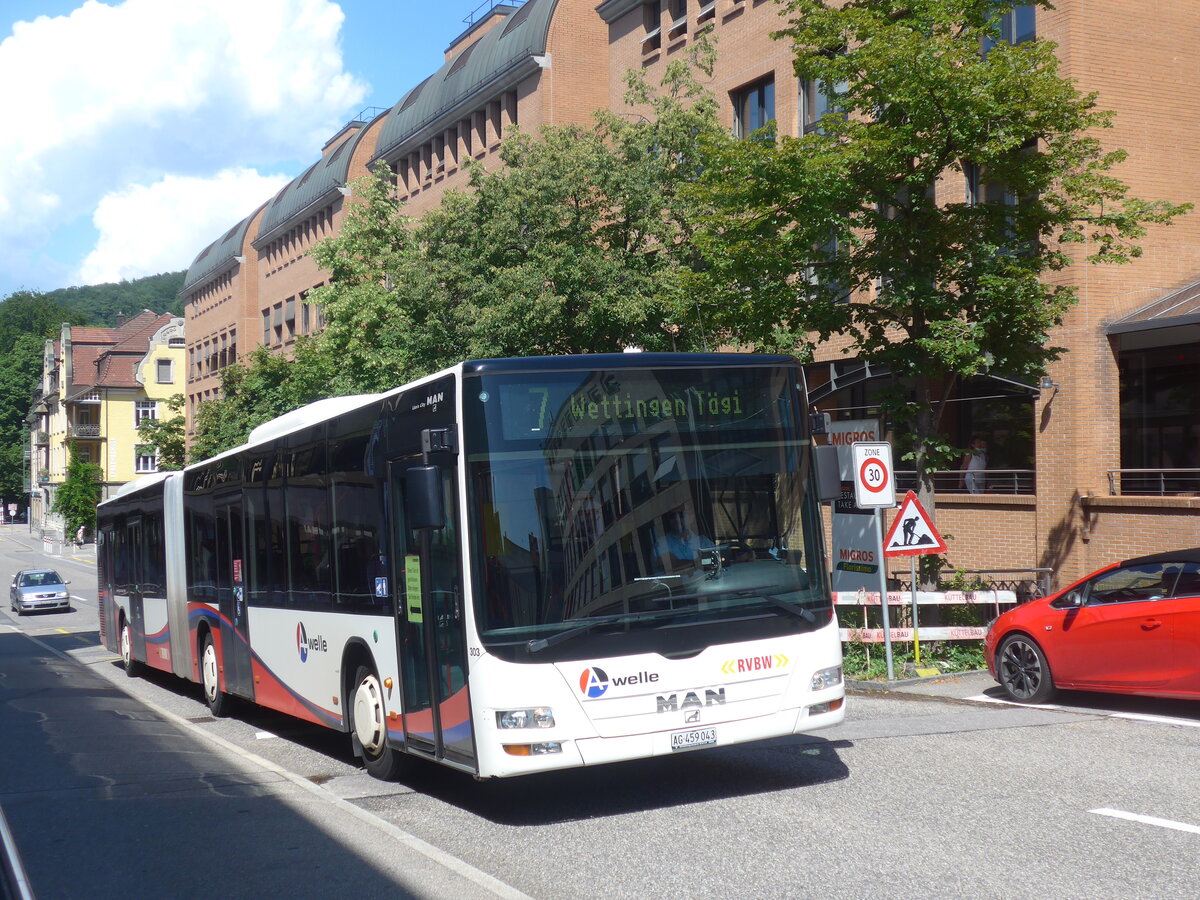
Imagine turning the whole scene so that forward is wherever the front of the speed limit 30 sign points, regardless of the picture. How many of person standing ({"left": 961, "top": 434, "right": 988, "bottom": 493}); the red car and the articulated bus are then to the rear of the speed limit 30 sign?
1

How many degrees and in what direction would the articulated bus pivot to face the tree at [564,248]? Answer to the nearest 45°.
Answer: approximately 135° to its left

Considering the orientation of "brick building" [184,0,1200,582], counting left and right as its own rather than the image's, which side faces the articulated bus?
front

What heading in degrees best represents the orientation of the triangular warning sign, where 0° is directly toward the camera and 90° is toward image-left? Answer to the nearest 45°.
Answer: approximately 0°

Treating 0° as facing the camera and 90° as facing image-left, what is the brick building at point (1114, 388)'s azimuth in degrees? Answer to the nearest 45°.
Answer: approximately 45°

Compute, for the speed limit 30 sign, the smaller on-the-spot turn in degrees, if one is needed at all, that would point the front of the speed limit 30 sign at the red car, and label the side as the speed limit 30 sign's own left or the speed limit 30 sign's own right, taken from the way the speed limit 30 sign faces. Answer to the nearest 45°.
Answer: approximately 45° to the speed limit 30 sign's own left

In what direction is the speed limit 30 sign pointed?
toward the camera

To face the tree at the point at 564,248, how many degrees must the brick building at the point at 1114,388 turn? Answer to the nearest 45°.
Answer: approximately 45° to its right

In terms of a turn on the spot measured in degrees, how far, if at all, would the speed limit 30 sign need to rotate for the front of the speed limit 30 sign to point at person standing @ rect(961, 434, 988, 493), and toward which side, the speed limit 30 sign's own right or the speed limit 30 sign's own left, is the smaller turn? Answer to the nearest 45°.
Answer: approximately 180°

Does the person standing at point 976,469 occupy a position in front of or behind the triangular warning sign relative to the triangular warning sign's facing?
behind

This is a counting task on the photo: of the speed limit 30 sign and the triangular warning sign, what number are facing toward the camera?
2
